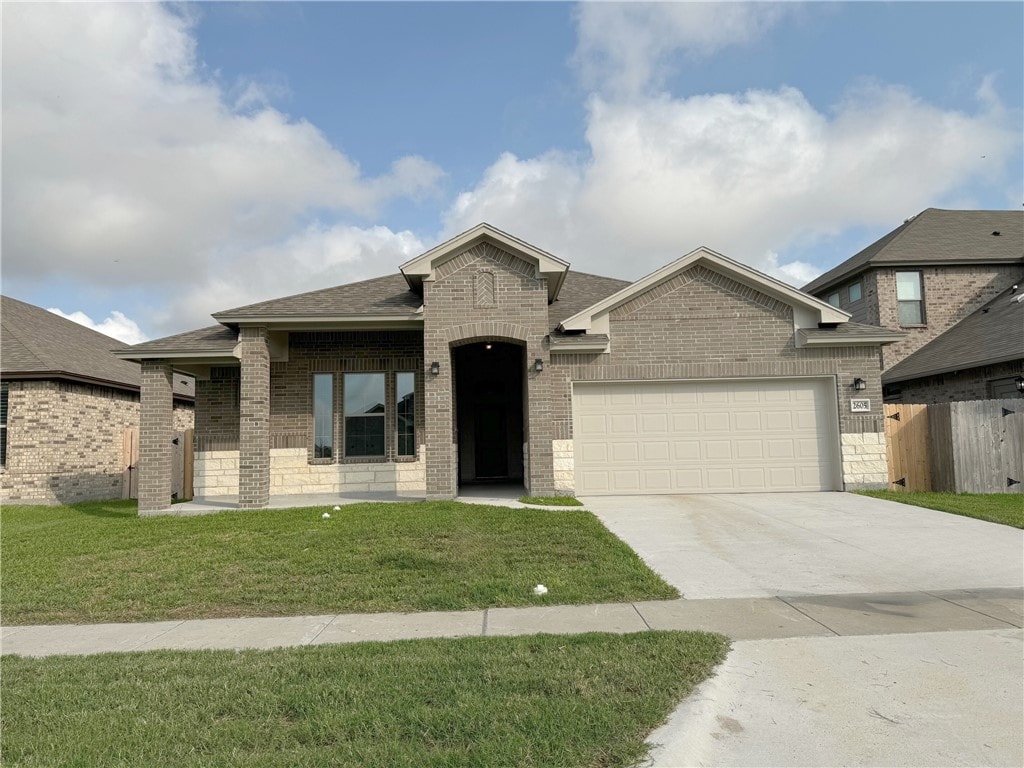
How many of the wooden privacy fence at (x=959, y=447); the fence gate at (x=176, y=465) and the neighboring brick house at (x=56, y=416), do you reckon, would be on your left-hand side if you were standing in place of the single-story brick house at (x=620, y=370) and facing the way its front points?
1

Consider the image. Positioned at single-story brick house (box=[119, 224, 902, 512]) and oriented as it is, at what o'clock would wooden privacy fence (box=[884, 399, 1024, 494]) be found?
The wooden privacy fence is roughly at 9 o'clock from the single-story brick house.

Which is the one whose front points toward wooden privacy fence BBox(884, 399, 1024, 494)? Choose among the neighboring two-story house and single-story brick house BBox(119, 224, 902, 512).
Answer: the neighboring two-story house

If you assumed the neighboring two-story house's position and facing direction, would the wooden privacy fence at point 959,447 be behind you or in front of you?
in front

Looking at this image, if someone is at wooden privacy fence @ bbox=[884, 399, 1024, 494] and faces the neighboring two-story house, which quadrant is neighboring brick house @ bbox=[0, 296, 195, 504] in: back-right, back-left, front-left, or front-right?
back-left

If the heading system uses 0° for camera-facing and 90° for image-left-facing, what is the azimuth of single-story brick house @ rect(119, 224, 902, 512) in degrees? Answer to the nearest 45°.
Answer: approximately 0°

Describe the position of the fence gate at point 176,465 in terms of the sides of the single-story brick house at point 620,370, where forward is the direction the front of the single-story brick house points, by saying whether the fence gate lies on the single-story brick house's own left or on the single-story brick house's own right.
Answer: on the single-story brick house's own right

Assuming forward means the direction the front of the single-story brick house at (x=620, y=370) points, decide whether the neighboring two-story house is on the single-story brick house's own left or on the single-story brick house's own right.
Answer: on the single-story brick house's own left

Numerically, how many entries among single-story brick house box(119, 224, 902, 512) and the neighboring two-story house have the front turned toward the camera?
2

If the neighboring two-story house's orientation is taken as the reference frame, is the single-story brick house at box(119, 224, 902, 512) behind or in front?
in front

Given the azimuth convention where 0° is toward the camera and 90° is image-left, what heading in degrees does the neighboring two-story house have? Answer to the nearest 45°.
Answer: approximately 0°
